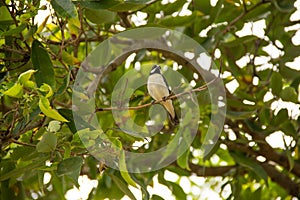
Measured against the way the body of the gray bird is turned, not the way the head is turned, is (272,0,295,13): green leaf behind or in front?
behind

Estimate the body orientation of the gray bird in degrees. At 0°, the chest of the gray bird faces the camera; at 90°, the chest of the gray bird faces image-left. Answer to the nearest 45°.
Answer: approximately 45°
